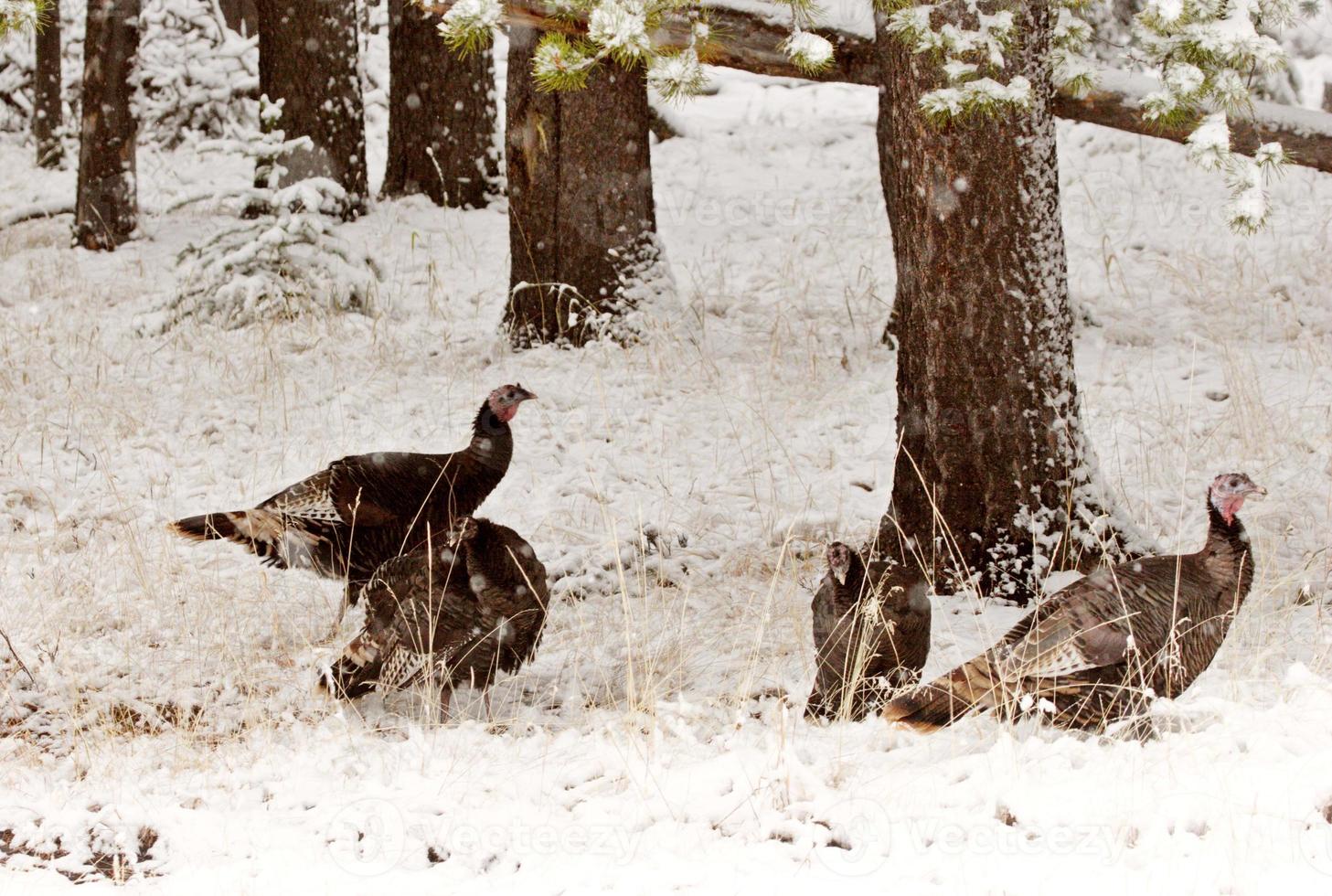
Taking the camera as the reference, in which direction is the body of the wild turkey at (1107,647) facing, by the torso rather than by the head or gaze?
to the viewer's right

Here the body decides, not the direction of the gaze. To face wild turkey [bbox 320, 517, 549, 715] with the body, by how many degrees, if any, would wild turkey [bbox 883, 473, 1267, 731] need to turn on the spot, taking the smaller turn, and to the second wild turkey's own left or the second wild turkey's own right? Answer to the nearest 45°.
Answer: approximately 180°

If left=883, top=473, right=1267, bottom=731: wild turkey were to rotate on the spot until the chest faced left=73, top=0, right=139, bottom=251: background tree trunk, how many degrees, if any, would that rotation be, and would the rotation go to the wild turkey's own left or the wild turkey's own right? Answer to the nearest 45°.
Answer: approximately 135° to the wild turkey's own left

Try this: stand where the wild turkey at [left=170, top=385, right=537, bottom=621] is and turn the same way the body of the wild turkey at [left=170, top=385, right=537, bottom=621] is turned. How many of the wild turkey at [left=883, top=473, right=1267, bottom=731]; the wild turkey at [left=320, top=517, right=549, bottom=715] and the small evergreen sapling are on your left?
1

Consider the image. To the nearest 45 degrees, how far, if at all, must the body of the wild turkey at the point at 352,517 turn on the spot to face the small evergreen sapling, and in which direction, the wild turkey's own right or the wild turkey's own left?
approximately 90° to the wild turkey's own left

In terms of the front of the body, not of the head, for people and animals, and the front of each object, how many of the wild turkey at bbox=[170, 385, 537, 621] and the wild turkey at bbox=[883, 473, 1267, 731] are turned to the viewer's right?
2

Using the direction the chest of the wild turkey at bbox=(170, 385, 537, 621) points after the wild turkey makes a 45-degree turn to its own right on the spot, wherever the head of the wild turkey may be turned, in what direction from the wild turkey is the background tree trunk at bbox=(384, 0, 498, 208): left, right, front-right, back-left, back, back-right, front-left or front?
back-left

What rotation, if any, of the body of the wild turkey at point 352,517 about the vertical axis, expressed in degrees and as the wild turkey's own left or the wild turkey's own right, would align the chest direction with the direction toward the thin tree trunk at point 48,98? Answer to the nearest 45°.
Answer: approximately 90° to the wild turkey's own left

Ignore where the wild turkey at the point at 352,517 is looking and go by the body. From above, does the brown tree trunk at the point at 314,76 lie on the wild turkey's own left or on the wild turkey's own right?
on the wild turkey's own left

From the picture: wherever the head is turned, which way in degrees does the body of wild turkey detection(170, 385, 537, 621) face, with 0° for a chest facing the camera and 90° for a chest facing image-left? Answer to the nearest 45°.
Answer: approximately 270°

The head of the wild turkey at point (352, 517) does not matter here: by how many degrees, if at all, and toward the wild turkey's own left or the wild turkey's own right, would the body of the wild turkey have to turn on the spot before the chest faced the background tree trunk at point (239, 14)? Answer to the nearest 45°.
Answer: approximately 90° to the wild turkey's own left
